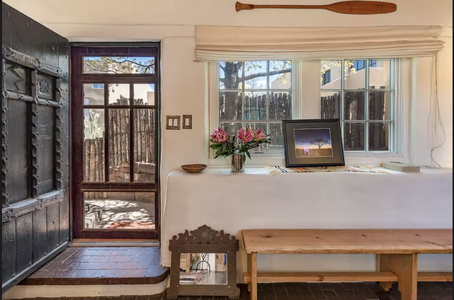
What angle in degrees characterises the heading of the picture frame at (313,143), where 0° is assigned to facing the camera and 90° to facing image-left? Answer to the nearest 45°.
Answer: approximately 0°

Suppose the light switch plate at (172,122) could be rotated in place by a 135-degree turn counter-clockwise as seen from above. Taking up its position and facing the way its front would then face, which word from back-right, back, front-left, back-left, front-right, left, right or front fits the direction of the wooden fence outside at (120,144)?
left

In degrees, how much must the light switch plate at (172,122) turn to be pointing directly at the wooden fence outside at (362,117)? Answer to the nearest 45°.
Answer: approximately 90° to its left

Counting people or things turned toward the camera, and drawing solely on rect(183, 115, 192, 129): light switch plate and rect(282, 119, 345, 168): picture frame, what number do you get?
2

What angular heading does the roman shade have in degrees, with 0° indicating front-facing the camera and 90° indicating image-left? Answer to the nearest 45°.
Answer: approximately 0°

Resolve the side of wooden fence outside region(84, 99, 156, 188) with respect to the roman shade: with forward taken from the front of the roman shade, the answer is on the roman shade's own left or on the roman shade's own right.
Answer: on the roman shade's own right

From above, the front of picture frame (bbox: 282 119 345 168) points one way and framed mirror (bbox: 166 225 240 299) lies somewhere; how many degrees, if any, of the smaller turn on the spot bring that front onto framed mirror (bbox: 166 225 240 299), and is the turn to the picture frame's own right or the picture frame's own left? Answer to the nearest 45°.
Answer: approximately 45° to the picture frame's own right
